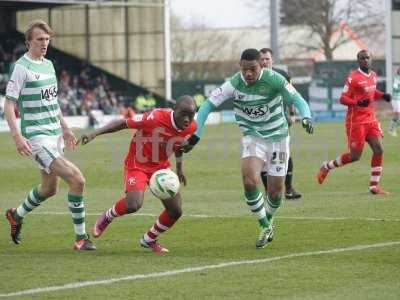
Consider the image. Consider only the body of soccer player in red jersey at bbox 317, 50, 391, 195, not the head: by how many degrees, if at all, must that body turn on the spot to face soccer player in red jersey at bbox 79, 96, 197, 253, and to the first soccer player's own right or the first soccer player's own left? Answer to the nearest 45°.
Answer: approximately 45° to the first soccer player's own right

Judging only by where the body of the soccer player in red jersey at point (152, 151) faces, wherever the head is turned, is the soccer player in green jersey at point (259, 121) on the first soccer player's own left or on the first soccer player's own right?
on the first soccer player's own left

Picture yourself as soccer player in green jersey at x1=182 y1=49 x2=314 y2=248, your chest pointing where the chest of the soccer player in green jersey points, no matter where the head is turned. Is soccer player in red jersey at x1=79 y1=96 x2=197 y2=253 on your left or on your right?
on your right

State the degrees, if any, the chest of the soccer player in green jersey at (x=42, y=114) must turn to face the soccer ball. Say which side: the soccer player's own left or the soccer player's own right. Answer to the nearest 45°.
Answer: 0° — they already face it

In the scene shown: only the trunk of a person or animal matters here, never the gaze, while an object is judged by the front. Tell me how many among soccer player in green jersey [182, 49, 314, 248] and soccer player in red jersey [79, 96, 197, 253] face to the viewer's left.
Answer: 0

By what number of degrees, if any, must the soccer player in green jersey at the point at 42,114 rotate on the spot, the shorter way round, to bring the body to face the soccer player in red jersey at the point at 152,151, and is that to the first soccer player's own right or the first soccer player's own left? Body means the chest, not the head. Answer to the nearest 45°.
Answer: approximately 45° to the first soccer player's own left

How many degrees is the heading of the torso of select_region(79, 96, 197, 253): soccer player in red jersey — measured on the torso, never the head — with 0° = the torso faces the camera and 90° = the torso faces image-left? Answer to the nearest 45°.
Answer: approximately 315°

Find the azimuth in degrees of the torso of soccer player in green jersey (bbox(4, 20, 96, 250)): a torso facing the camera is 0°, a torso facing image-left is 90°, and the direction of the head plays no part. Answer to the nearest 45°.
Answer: approximately 315°

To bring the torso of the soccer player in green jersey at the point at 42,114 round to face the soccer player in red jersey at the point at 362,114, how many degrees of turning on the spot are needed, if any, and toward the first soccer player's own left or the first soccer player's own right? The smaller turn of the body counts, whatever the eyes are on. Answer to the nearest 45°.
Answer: approximately 90° to the first soccer player's own left

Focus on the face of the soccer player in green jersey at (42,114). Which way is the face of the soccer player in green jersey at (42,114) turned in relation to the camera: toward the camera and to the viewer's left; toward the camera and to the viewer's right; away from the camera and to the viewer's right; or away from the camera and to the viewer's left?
toward the camera and to the viewer's right

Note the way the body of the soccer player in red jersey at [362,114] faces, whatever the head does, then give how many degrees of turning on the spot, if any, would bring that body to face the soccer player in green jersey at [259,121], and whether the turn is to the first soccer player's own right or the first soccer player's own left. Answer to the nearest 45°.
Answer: approximately 45° to the first soccer player's own right

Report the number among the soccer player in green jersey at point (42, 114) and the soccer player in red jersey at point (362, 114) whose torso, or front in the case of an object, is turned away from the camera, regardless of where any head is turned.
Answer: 0
